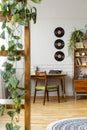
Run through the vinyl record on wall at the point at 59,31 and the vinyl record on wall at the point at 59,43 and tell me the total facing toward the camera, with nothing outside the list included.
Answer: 2

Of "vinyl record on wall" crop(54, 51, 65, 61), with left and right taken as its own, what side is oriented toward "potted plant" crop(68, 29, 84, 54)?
left

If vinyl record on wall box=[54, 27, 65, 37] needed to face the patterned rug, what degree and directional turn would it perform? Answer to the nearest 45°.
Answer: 0° — it already faces it

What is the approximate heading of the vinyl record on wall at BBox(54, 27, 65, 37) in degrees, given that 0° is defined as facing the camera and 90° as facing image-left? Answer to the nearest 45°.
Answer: approximately 0°

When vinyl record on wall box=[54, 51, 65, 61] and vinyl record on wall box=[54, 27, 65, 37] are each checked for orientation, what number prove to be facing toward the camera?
2

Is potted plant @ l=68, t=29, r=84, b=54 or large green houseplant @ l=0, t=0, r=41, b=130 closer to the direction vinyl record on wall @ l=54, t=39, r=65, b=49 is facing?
the large green houseplant

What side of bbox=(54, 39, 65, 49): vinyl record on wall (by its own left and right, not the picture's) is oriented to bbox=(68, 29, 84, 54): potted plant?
left
